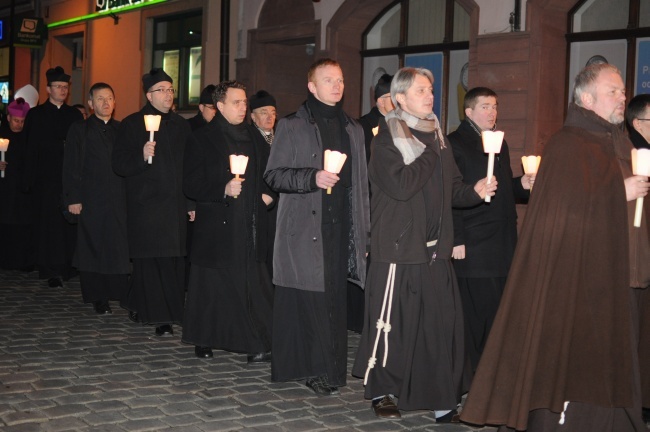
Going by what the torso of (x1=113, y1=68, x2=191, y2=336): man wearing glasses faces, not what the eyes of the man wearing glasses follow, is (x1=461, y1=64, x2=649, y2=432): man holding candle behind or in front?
in front

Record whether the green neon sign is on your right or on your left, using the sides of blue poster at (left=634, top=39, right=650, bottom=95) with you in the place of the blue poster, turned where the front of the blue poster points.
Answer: on your right

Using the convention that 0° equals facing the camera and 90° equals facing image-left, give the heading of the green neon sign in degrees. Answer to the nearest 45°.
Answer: approximately 45°

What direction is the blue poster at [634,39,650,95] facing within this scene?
toward the camera

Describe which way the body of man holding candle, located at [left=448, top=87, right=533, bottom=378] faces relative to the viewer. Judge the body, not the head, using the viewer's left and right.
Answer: facing the viewer and to the right of the viewer

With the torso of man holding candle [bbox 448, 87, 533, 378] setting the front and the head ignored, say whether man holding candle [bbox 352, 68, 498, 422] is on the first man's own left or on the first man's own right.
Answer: on the first man's own right

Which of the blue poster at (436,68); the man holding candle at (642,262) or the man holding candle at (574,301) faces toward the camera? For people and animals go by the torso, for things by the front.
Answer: the blue poster

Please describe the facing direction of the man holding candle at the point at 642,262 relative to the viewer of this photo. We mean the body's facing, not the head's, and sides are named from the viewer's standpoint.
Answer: facing to the right of the viewer

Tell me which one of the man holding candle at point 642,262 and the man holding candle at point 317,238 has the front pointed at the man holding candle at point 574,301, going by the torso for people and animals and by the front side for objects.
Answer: the man holding candle at point 317,238

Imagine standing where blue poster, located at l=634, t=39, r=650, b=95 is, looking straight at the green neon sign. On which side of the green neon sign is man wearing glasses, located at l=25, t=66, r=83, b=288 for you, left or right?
left

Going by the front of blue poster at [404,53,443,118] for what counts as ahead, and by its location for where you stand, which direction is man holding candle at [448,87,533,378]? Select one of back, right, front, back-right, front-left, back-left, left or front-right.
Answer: front

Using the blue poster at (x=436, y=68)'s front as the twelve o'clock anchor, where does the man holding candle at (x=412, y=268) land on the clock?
The man holding candle is roughly at 12 o'clock from the blue poster.

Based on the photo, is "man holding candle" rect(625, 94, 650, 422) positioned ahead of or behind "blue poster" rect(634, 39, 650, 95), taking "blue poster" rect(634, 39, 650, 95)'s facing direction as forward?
ahead
